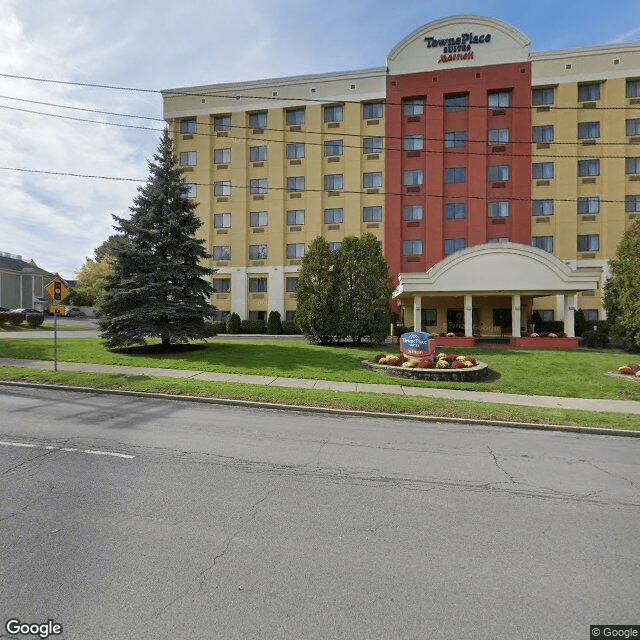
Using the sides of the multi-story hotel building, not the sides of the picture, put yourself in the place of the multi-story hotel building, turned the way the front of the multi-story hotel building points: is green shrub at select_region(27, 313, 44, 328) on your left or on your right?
on your right

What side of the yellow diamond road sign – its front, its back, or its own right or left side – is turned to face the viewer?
front

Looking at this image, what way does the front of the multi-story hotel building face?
toward the camera

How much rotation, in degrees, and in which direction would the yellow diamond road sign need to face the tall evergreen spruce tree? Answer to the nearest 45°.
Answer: approximately 135° to its left

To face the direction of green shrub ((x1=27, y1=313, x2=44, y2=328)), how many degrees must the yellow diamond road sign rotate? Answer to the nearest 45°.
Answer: approximately 180°

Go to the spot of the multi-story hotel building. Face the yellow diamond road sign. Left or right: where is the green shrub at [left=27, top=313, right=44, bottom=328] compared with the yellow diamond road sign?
right

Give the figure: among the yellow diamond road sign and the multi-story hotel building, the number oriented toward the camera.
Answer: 2

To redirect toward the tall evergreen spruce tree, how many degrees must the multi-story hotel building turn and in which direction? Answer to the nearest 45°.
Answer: approximately 45° to its right

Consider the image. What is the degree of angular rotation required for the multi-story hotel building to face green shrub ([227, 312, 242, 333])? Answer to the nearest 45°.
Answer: approximately 90° to its right

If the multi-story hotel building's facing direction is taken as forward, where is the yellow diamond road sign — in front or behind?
in front

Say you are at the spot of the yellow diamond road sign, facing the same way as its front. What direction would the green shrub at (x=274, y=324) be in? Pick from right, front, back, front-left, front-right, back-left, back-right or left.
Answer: back-left
